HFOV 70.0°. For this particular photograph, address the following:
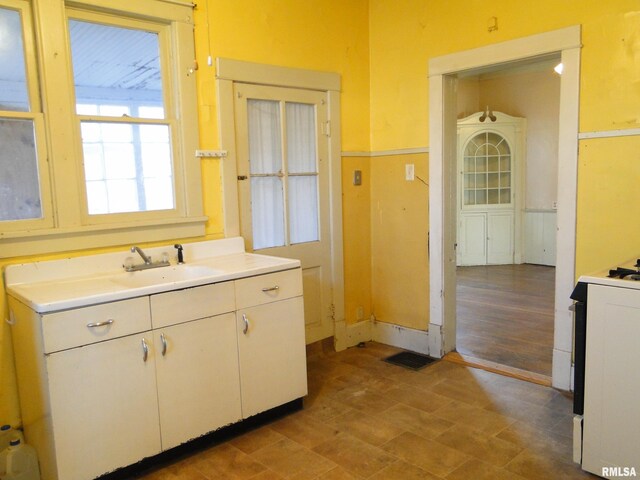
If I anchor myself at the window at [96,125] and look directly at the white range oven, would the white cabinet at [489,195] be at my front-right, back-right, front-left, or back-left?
front-left

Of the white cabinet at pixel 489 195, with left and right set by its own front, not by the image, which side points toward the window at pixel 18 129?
front

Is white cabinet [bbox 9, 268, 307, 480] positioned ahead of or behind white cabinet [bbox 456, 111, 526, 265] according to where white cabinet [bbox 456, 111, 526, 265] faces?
ahead

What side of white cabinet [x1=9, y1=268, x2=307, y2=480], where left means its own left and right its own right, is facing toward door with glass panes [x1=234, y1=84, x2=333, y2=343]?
left

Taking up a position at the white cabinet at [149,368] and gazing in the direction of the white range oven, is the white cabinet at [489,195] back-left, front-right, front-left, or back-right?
front-left

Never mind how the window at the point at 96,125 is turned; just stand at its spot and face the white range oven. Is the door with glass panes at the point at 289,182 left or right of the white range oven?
left

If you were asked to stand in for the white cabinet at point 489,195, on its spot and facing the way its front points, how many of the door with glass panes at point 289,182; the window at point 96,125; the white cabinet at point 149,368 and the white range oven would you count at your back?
0

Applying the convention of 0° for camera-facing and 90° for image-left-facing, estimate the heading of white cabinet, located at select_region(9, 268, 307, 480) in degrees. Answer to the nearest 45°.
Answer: approximately 315°

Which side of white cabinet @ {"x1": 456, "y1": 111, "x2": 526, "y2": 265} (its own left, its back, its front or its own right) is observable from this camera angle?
front

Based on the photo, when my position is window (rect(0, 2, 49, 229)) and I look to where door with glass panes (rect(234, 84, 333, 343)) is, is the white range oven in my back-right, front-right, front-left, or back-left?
front-right

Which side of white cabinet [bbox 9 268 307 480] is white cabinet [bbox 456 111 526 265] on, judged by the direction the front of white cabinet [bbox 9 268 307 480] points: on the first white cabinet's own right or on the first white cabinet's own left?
on the first white cabinet's own left

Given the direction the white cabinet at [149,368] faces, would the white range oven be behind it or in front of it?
in front

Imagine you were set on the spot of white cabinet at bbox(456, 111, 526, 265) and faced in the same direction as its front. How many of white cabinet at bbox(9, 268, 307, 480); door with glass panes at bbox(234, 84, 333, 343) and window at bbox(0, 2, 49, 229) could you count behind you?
0

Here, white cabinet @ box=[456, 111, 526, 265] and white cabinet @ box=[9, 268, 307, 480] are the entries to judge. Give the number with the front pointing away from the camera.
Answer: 0

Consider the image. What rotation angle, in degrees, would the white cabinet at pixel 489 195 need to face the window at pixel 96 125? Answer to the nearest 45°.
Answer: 0° — it already faces it
